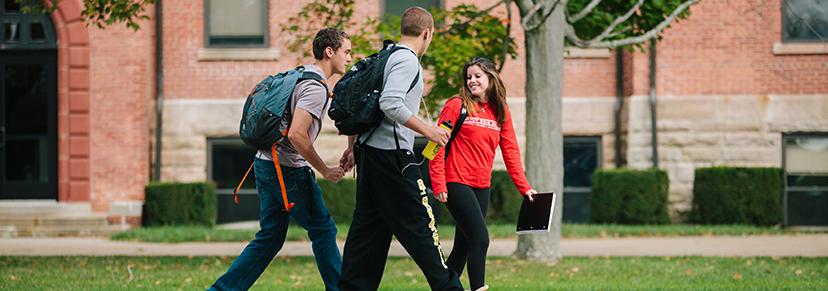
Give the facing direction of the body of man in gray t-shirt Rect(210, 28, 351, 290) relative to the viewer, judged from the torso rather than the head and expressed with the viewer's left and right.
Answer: facing to the right of the viewer

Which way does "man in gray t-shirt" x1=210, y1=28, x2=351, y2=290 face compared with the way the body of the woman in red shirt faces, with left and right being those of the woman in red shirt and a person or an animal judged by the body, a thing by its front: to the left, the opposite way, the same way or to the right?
to the left

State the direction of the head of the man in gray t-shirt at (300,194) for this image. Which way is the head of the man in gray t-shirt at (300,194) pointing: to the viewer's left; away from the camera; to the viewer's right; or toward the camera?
to the viewer's right

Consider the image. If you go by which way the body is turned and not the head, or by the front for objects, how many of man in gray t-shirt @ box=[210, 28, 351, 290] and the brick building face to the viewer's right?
1

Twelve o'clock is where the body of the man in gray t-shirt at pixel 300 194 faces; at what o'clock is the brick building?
The brick building is roughly at 9 o'clock from the man in gray t-shirt.

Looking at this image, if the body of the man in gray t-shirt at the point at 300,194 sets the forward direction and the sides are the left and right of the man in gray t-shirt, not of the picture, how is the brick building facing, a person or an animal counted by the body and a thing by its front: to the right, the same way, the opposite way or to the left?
to the right

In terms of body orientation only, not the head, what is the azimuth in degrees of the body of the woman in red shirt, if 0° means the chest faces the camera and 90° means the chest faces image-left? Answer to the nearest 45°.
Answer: approximately 0°

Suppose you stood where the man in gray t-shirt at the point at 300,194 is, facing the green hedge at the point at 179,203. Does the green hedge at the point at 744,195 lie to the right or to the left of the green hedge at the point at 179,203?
right
